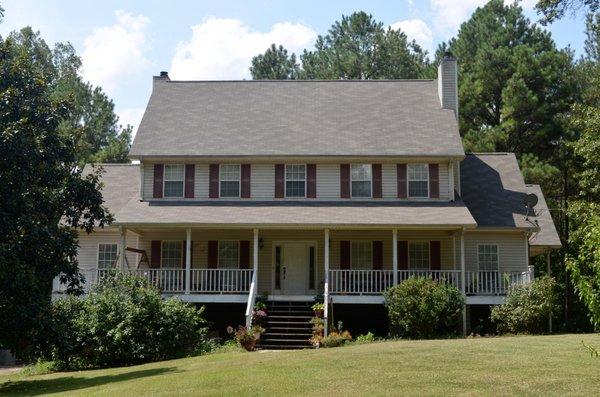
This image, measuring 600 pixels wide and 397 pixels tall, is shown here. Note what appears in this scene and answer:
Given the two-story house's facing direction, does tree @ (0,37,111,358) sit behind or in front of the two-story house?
in front

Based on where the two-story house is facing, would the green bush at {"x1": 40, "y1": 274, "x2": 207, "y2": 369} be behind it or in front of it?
in front

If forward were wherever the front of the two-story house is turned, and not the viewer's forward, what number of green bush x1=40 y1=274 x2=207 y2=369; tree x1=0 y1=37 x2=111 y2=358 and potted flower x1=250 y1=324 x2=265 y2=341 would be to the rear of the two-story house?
0

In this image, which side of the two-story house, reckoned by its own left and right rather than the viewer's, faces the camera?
front

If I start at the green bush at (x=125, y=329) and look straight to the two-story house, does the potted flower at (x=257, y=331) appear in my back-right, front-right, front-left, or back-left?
front-right

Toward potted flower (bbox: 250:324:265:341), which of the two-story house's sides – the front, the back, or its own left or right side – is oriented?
front

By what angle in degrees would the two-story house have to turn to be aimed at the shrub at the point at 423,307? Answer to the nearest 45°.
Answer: approximately 45° to its left

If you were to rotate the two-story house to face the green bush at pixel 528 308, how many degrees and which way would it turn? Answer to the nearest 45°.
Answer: approximately 45° to its left

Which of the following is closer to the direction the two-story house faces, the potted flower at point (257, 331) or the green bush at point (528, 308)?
the potted flower
